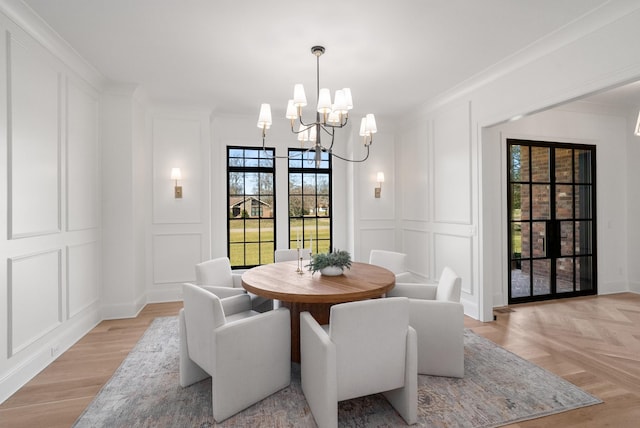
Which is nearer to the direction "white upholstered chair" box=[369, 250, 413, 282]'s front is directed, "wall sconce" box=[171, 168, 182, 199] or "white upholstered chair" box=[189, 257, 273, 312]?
the white upholstered chair

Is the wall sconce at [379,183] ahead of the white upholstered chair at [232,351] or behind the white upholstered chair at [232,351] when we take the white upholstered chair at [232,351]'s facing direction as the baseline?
ahead

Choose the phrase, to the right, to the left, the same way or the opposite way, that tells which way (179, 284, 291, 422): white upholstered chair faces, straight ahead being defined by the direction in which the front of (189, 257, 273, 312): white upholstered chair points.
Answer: to the left

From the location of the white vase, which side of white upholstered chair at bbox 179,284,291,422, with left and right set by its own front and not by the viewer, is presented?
front

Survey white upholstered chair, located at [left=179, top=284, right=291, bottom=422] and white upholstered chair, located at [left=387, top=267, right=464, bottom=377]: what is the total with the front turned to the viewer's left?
1

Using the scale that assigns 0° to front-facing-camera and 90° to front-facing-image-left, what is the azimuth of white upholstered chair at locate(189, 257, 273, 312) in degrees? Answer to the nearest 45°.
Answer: approximately 315°

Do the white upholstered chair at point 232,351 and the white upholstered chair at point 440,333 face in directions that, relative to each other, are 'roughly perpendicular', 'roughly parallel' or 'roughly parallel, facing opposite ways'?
roughly perpendicular

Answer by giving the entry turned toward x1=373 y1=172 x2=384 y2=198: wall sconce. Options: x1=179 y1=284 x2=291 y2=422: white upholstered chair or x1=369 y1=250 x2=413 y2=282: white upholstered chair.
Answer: x1=179 y1=284 x2=291 y2=422: white upholstered chair

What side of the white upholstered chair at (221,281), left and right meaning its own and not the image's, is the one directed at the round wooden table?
front

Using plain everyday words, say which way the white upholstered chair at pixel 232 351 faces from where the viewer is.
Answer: facing away from the viewer and to the right of the viewer

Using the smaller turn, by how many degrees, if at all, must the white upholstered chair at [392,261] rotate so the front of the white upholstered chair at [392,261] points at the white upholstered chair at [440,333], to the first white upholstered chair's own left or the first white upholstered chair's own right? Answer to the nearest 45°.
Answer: approximately 45° to the first white upholstered chair's own left

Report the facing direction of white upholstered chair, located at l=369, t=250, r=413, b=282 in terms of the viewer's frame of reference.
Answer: facing the viewer and to the left of the viewer

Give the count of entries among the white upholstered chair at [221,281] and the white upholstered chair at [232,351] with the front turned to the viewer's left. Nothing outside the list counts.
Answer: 0

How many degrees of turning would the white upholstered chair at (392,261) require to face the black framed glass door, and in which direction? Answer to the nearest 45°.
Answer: approximately 180°

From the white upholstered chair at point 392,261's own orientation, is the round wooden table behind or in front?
in front

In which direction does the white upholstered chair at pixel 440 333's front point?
to the viewer's left

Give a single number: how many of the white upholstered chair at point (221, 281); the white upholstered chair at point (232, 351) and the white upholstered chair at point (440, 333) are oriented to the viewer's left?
1
